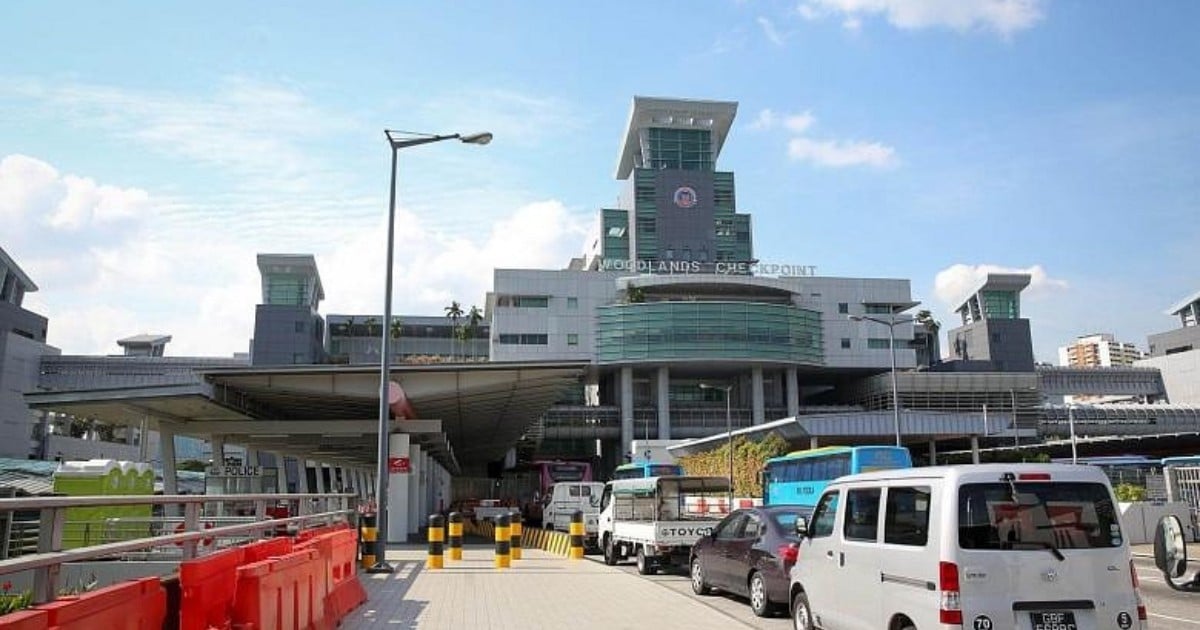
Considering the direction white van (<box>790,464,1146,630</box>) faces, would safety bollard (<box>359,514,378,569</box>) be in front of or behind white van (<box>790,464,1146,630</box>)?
in front

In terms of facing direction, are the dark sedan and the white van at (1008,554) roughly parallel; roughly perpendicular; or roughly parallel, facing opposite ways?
roughly parallel

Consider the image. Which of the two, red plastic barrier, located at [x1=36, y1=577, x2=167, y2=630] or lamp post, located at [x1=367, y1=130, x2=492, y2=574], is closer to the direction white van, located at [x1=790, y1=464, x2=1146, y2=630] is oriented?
the lamp post

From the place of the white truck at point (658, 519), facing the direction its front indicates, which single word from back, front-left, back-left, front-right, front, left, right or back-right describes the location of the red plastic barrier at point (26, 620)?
back-left

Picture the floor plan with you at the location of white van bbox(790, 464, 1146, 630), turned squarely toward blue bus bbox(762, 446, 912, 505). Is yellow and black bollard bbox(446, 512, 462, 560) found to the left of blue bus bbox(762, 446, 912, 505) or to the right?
left

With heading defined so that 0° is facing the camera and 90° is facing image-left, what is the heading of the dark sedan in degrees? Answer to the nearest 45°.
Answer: approximately 135°

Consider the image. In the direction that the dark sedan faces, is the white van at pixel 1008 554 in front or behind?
behind

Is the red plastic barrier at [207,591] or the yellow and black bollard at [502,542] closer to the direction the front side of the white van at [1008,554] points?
the yellow and black bollard

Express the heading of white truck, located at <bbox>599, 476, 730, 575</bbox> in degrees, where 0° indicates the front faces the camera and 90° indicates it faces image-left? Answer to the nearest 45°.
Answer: approximately 135°

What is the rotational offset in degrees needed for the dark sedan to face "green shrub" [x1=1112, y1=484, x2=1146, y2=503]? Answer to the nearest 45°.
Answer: approximately 90° to its right

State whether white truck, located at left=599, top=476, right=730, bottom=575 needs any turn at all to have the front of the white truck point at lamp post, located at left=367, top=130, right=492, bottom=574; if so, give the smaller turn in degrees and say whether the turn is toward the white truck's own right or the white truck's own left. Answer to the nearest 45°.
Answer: approximately 45° to the white truck's own left

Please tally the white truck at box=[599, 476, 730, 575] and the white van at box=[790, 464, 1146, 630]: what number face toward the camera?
0

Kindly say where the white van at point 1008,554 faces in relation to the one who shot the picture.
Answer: facing away from the viewer and to the left of the viewer

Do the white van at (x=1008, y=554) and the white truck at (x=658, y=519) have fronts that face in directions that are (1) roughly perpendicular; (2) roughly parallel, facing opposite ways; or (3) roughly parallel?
roughly parallel

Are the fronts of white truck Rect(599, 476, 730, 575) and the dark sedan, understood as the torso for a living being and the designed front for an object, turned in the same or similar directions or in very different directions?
same or similar directions
